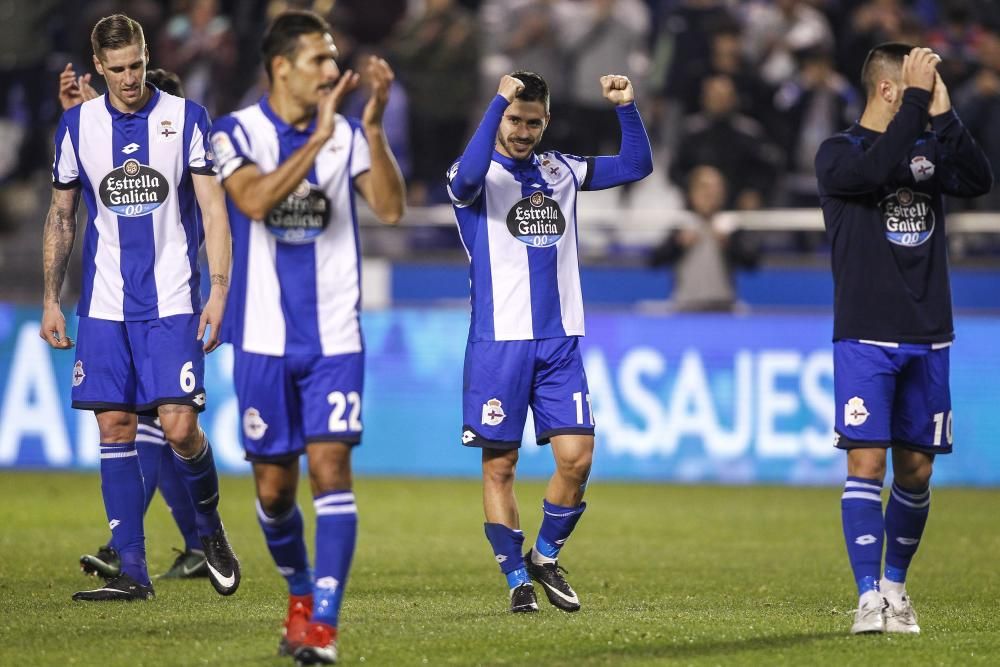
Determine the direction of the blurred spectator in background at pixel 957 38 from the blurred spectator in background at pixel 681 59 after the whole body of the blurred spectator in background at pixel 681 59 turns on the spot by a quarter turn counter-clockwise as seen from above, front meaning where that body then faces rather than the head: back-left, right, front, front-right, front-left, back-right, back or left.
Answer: front

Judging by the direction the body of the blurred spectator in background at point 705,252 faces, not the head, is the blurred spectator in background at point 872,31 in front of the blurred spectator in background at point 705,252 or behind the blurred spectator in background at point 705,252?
behind

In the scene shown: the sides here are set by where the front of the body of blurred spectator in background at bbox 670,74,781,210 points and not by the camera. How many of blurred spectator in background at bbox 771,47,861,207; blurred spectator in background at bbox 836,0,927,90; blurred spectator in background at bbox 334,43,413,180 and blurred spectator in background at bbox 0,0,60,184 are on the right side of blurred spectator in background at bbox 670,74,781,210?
2

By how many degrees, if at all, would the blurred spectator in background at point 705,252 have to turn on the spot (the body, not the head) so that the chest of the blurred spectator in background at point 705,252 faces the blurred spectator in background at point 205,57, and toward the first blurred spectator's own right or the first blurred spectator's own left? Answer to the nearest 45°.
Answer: approximately 90° to the first blurred spectator's own right

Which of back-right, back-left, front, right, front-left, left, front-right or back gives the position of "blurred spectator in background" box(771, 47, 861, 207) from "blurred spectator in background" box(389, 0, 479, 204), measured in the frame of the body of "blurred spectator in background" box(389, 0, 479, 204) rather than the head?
left

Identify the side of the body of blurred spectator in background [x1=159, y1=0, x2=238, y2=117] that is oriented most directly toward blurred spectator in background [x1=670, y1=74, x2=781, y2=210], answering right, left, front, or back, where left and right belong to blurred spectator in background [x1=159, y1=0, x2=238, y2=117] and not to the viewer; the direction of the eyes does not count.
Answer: left

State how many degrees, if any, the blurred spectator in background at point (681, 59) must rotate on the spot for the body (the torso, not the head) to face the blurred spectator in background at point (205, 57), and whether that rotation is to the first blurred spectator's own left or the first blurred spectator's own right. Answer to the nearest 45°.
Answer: approximately 90° to the first blurred spectator's own right
